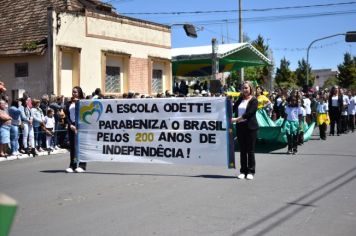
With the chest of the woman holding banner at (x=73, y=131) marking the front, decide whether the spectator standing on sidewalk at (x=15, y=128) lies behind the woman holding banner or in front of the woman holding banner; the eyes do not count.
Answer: behind

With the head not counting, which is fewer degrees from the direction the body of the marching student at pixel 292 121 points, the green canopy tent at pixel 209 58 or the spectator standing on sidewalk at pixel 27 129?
the spectator standing on sidewalk

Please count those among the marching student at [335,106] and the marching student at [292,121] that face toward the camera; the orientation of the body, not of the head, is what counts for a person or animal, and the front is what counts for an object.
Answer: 2

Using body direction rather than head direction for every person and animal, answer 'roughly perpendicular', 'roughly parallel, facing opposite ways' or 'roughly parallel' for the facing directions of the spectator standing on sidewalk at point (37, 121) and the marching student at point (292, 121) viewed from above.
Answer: roughly perpendicular

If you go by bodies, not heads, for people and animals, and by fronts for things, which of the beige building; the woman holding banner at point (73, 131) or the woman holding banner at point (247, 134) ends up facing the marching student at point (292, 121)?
the beige building

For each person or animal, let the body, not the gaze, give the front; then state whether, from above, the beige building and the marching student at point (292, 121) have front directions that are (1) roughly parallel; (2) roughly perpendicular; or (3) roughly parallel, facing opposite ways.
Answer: roughly perpendicular

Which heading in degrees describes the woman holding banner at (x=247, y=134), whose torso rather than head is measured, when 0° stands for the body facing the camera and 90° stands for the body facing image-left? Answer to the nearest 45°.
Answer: approximately 45°

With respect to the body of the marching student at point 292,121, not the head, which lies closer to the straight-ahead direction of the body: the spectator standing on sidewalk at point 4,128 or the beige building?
the spectator standing on sidewalk

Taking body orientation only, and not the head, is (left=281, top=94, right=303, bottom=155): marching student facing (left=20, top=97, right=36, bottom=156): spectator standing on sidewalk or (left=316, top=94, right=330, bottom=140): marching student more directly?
the spectator standing on sidewalk

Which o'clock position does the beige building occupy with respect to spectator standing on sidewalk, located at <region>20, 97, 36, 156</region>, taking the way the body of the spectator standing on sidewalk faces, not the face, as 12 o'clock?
The beige building is roughly at 8 o'clock from the spectator standing on sidewalk.
